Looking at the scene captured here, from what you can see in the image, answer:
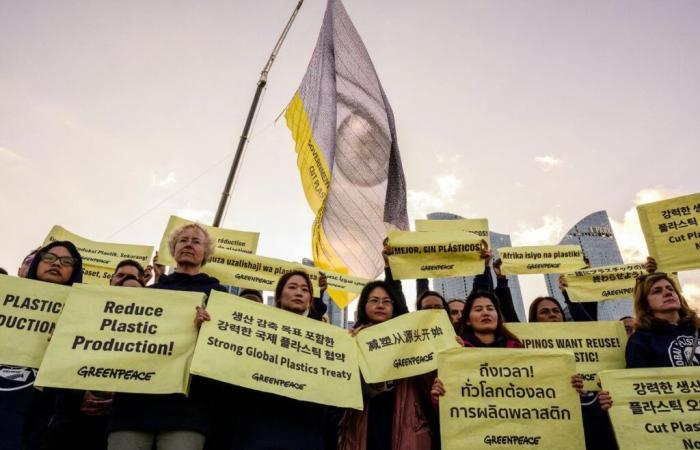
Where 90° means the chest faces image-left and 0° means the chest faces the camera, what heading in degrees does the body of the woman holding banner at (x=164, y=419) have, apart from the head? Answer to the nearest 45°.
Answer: approximately 0°

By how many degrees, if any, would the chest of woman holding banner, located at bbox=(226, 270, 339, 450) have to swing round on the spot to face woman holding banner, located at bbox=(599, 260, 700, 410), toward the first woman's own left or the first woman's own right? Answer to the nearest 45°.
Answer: approximately 90° to the first woman's own left

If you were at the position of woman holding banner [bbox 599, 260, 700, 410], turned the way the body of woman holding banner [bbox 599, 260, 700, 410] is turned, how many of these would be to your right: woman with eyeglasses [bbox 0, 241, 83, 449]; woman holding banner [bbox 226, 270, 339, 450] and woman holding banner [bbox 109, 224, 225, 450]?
3

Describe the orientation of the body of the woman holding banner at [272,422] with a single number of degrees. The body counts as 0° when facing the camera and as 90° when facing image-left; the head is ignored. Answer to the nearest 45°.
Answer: approximately 0°
